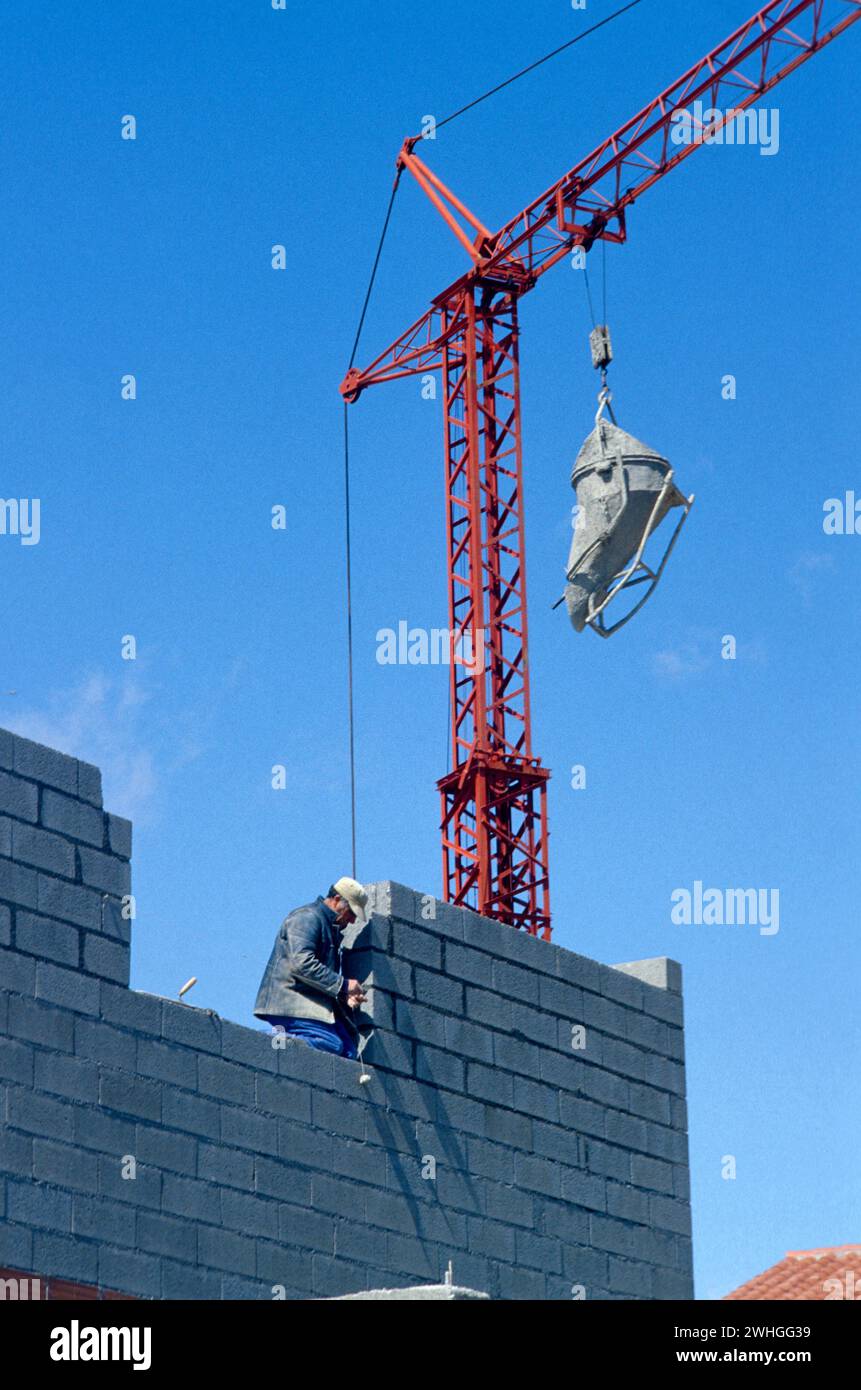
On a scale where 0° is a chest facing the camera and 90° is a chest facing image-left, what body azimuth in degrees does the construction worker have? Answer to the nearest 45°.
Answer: approximately 270°

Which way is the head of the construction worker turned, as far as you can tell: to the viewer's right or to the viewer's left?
to the viewer's right
